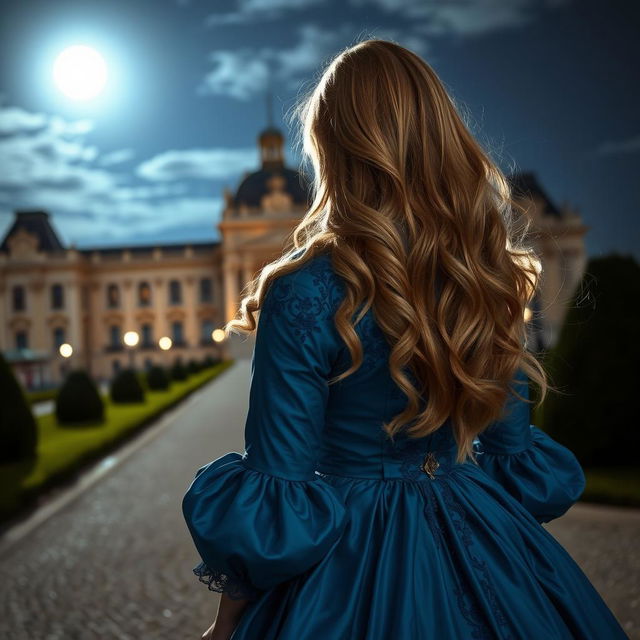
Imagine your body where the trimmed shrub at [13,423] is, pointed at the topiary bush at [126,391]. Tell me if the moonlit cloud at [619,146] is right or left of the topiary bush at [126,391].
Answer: right

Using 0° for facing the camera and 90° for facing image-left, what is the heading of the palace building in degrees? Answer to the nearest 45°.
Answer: approximately 0°

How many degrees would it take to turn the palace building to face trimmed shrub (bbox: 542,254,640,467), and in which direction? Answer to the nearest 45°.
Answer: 0° — it already faces it

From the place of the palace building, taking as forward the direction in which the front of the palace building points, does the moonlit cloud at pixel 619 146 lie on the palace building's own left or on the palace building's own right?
on the palace building's own left

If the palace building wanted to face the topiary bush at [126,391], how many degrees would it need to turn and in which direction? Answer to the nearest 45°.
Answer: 0° — it already faces it

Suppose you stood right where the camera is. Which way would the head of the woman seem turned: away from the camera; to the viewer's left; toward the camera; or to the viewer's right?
away from the camera

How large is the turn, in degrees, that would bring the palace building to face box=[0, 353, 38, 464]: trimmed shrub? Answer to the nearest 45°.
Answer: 0° — it already faces it
